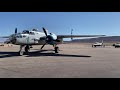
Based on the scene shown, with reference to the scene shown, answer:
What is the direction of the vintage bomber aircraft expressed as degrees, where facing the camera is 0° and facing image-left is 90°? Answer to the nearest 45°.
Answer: approximately 45°
